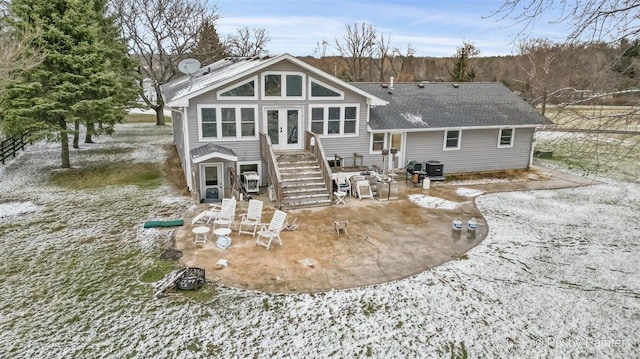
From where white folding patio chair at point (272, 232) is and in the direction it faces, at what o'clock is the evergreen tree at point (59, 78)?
The evergreen tree is roughly at 3 o'clock from the white folding patio chair.

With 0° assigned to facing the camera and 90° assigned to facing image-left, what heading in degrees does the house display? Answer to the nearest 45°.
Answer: approximately 0°

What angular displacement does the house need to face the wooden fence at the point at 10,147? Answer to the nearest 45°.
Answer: approximately 90° to its right

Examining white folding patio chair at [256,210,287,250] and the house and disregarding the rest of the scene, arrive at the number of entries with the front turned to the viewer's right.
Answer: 0

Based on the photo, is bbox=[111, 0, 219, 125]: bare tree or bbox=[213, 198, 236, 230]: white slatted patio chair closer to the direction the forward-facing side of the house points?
the white slatted patio chair

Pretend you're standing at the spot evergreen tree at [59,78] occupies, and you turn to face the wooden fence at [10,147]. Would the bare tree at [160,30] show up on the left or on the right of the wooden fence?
right

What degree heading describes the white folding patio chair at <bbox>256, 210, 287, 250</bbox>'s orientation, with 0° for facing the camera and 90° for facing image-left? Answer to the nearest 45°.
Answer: approximately 45°

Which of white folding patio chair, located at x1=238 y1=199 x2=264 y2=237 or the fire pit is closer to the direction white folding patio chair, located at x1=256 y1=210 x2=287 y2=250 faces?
the fire pit

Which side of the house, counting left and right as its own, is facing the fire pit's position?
front

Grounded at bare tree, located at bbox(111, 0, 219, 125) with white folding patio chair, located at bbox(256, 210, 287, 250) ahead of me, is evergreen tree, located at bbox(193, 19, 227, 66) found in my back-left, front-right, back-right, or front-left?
back-left

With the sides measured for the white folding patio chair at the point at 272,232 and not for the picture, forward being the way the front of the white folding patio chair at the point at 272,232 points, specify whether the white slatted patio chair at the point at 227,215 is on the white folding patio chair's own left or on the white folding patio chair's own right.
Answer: on the white folding patio chair's own right

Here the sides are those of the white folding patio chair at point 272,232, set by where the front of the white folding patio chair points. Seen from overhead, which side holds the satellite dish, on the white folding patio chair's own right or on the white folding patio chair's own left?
on the white folding patio chair's own right

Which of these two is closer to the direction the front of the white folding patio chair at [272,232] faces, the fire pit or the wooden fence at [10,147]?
the fire pit

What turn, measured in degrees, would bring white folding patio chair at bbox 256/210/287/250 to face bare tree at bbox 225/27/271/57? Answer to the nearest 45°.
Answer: approximately 135° to its right

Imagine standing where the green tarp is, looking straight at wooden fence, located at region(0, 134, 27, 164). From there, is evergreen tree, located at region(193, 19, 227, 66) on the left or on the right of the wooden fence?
right
